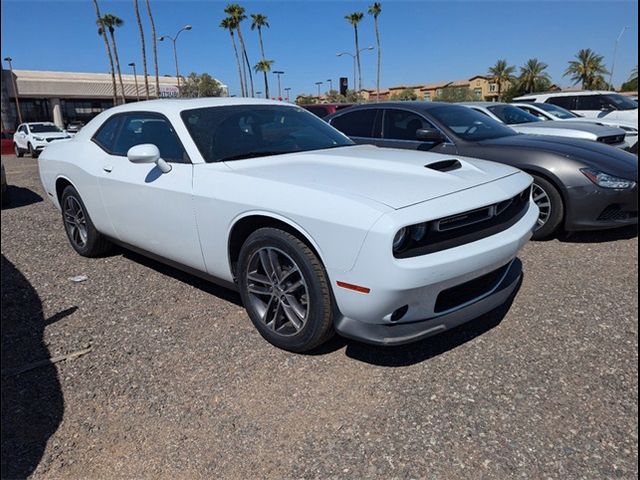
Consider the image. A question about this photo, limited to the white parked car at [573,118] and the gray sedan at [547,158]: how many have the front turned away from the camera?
0

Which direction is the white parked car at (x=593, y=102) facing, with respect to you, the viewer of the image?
facing the viewer and to the right of the viewer

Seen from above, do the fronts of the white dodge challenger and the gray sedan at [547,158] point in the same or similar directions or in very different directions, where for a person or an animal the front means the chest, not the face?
same or similar directions

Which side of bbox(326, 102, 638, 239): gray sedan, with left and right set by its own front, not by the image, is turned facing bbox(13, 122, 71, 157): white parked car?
back

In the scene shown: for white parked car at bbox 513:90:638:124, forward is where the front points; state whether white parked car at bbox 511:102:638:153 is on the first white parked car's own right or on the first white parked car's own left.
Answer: on the first white parked car's own right

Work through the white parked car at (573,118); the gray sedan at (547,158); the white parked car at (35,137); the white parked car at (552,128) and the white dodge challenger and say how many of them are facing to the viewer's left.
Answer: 0

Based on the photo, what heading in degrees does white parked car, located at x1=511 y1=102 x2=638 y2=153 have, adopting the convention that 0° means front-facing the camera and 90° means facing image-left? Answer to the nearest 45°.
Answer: approximately 315°

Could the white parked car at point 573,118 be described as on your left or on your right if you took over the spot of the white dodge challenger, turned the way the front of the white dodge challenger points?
on your left

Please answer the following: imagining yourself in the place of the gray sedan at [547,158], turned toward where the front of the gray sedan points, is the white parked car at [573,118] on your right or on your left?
on your left
